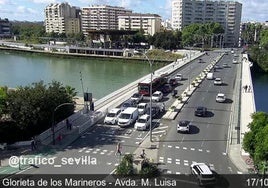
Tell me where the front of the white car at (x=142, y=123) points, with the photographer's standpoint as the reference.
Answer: facing the viewer and to the left of the viewer

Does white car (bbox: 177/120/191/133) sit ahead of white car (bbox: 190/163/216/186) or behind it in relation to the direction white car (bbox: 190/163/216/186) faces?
ahead

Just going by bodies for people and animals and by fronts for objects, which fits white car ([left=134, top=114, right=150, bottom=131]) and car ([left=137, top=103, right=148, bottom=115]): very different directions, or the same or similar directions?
same or similar directions

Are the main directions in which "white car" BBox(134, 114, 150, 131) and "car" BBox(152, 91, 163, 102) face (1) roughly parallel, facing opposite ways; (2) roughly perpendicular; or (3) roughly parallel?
roughly parallel

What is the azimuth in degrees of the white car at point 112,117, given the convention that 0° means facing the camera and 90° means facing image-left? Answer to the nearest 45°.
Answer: approximately 45°

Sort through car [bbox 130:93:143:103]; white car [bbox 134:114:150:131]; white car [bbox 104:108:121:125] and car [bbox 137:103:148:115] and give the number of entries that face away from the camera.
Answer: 0

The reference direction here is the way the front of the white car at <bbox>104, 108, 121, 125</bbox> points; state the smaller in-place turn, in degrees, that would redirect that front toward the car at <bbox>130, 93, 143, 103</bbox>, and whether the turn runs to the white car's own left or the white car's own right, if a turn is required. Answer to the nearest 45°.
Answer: approximately 135° to the white car's own right

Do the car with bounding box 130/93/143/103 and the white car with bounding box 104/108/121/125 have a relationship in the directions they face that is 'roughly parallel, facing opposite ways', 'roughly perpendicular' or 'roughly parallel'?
roughly parallel

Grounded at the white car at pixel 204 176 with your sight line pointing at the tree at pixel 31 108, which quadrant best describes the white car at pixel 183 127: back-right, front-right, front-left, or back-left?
front-right

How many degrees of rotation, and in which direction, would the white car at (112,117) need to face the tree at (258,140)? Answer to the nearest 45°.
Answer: approximately 90° to its left

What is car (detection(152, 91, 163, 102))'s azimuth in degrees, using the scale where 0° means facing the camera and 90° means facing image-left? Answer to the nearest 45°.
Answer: approximately 45°

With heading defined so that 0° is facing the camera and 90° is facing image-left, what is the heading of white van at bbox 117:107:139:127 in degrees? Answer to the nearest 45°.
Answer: approximately 45°

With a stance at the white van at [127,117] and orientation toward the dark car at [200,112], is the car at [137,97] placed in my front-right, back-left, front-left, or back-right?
front-left

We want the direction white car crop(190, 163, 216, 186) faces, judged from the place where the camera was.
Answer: facing away from the viewer and to the left of the viewer

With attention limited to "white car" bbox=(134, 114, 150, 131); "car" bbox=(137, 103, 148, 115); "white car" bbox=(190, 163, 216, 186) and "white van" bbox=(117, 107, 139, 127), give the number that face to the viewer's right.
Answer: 0

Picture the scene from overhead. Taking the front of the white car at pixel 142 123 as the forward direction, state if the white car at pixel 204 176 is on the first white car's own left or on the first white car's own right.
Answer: on the first white car's own left

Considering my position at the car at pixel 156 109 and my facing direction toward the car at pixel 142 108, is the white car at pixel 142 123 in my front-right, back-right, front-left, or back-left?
front-left

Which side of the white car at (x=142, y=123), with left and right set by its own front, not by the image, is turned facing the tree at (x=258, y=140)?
left
